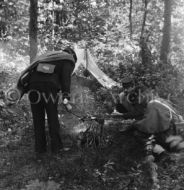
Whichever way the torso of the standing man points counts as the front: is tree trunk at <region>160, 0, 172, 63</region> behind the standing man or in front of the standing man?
in front

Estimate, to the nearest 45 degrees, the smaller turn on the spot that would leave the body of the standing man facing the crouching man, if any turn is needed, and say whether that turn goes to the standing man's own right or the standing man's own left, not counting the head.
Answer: approximately 45° to the standing man's own right

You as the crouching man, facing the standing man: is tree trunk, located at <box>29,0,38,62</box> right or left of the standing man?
right

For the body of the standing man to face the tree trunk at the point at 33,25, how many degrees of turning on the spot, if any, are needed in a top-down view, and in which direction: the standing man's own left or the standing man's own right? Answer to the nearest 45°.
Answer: approximately 45° to the standing man's own left

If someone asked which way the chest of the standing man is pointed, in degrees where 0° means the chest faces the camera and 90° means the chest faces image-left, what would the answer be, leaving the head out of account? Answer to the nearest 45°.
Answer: approximately 225°
